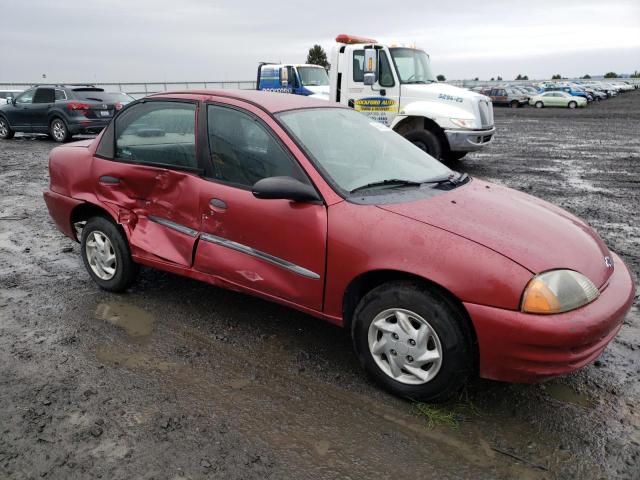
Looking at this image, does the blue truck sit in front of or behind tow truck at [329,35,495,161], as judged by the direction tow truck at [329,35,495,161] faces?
behind

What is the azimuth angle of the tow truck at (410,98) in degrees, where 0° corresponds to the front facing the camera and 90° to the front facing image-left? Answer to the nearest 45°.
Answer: approximately 315°

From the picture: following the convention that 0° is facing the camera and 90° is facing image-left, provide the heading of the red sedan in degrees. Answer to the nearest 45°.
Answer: approximately 315°

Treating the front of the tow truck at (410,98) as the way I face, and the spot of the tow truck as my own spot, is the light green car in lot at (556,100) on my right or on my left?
on my left

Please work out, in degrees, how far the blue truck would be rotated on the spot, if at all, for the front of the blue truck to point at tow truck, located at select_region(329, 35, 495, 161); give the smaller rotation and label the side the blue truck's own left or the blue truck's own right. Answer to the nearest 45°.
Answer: approximately 45° to the blue truck's own right

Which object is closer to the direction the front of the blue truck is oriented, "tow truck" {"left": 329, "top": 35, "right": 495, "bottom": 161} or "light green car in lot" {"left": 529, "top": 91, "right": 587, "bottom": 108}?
the tow truck

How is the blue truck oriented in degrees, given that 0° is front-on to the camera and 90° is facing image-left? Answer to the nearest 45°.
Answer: approximately 315°
